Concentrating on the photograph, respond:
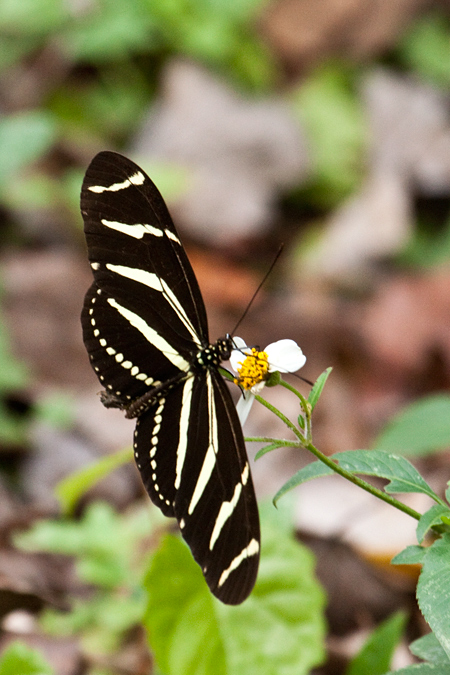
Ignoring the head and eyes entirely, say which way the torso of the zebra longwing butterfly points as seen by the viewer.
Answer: to the viewer's right
